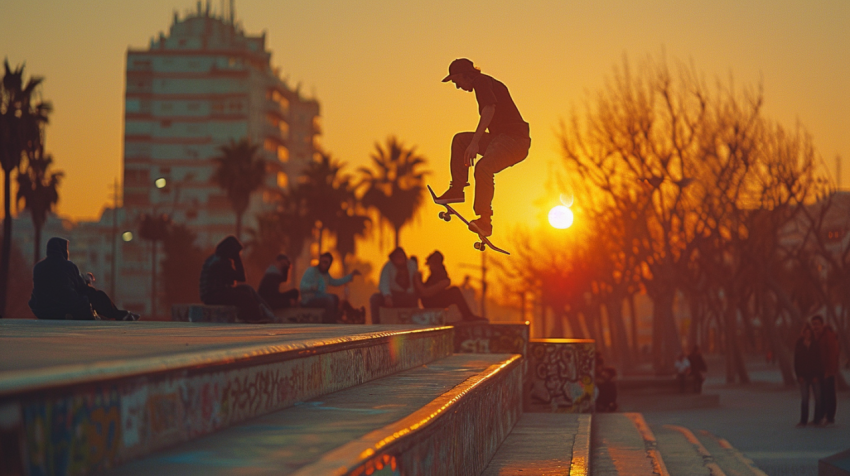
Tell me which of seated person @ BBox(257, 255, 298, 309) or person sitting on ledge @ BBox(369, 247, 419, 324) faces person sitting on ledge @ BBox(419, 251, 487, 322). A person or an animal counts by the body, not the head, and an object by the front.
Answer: the seated person

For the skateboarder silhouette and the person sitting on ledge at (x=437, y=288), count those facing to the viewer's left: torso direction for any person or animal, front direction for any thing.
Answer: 1

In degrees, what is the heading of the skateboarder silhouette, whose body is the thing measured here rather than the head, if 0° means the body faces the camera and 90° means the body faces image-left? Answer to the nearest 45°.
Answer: approximately 90°

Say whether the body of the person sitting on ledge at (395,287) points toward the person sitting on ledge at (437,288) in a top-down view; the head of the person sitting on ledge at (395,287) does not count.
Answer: no

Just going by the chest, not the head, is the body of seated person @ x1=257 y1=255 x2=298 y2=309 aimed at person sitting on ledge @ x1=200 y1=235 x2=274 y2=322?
no

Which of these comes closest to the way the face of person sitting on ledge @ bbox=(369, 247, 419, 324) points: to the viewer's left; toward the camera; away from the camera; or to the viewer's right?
toward the camera

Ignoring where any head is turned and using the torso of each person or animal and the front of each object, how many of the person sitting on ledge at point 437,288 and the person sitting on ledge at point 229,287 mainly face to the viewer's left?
0

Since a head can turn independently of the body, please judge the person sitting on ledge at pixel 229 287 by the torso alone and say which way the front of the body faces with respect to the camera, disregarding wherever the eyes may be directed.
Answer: to the viewer's right

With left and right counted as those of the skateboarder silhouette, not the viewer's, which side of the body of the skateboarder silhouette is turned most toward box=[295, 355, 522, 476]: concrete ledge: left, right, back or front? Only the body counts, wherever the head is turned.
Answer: left

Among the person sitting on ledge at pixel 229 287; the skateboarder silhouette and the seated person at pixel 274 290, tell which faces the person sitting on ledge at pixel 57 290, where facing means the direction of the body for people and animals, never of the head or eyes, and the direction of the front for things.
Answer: the skateboarder silhouette

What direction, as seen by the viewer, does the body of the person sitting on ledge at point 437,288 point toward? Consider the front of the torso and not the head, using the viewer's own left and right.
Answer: facing to the right of the viewer
